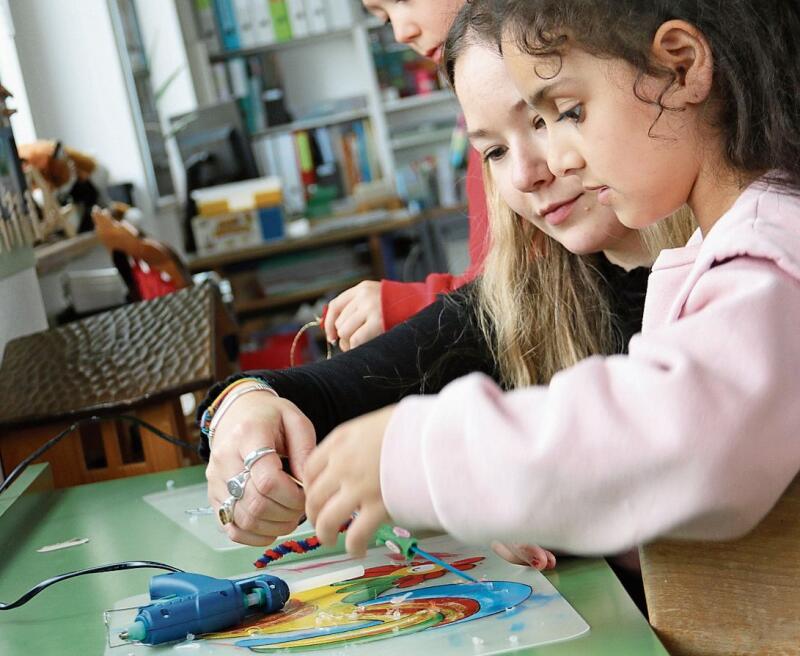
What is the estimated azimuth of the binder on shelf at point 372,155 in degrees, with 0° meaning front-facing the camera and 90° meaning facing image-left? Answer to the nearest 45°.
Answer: approximately 0°

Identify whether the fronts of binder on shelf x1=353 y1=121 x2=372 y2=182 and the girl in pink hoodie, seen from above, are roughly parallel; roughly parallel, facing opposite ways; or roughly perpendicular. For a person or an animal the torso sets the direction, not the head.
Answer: roughly perpendicular

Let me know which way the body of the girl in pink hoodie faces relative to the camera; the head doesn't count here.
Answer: to the viewer's left

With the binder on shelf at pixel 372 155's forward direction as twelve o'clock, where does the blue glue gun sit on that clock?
The blue glue gun is roughly at 12 o'clock from the binder on shelf.

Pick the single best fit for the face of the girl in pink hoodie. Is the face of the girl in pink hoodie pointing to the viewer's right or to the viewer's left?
to the viewer's left
